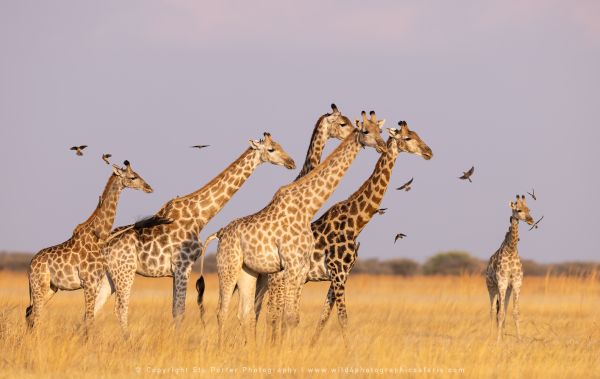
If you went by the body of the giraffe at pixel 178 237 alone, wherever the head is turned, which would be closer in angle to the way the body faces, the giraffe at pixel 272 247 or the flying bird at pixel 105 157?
the giraffe

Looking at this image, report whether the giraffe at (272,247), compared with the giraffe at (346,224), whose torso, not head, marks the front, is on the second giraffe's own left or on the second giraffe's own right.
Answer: on the second giraffe's own right

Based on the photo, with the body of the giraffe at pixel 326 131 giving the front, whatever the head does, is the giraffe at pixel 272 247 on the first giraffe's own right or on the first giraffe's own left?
on the first giraffe's own right

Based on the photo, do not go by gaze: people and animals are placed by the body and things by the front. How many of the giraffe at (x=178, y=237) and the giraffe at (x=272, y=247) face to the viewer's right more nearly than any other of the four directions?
2

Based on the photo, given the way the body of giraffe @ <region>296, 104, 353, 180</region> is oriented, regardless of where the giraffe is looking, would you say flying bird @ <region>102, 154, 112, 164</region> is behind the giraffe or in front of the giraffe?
behind

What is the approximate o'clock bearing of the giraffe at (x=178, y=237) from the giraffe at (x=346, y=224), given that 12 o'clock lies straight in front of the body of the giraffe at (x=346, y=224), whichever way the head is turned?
the giraffe at (x=178, y=237) is roughly at 6 o'clock from the giraffe at (x=346, y=224).

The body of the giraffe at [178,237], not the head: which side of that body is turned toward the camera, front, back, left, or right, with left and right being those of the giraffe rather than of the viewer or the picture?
right

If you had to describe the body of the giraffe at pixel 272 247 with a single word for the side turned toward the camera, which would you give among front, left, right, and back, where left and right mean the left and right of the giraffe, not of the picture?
right

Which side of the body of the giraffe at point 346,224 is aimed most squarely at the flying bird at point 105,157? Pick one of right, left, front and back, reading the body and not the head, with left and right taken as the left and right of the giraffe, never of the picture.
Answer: back

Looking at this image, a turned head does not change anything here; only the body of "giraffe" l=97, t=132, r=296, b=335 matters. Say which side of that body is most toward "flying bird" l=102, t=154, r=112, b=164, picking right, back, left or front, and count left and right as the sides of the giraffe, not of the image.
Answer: back

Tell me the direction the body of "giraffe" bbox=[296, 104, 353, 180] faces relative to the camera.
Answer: to the viewer's right

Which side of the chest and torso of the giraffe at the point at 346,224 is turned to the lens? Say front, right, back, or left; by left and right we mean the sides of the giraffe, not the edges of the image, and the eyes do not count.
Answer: right
